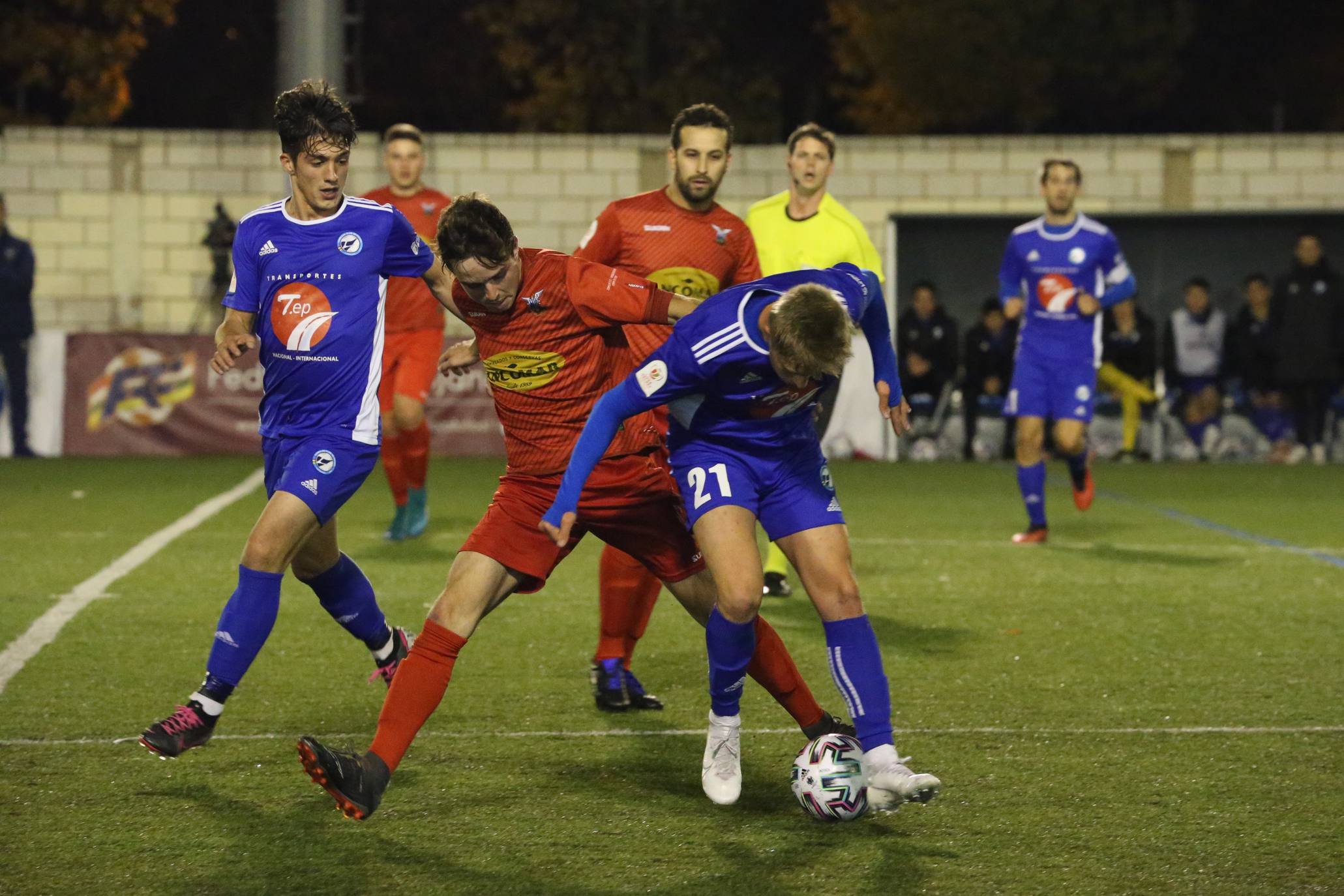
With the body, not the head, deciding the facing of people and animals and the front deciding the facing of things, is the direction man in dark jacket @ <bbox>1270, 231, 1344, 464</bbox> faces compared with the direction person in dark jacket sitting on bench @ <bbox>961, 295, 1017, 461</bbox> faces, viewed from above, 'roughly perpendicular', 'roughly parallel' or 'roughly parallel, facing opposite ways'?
roughly parallel

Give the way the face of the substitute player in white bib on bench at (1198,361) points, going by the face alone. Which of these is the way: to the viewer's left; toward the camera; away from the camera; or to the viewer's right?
toward the camera

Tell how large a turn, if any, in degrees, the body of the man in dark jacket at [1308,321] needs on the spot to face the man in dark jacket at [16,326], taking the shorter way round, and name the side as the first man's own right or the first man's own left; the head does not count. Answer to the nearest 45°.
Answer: approximately 45° to the first man's own right

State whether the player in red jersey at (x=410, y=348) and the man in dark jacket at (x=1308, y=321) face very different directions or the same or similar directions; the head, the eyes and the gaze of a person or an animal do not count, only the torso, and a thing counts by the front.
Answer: same or similar directions

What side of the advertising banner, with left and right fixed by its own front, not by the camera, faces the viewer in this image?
front

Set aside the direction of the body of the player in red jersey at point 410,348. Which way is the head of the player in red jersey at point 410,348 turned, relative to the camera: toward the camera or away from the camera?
toward the camera

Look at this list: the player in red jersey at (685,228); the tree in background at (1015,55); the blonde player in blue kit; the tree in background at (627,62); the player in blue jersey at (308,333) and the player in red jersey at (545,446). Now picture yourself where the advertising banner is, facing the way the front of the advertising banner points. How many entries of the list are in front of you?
4

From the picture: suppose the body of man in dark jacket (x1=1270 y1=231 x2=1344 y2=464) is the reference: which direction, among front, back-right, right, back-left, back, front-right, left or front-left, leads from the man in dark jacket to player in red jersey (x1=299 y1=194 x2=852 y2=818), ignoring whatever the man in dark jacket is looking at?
front

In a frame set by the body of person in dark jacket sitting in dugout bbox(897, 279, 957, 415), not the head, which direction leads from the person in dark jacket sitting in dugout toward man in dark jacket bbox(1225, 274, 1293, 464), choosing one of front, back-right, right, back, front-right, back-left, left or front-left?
left

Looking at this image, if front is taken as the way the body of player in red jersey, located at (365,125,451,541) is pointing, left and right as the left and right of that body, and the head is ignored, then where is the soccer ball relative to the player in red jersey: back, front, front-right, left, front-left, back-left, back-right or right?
front

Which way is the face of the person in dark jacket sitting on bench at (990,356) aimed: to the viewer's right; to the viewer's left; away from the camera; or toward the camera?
toward the camera

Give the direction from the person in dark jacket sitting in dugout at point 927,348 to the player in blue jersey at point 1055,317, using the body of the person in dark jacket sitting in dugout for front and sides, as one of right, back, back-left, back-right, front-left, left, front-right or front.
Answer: front

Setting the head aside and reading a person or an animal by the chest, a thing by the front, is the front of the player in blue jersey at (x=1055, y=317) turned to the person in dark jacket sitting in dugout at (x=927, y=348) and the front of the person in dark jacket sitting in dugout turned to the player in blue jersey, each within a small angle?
no

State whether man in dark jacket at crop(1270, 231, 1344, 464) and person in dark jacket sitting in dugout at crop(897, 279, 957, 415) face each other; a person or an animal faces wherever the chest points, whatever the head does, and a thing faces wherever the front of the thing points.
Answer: no

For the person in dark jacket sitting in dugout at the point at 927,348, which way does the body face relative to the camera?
toward the camera

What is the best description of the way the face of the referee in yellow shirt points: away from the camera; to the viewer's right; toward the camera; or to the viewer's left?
toward the camera

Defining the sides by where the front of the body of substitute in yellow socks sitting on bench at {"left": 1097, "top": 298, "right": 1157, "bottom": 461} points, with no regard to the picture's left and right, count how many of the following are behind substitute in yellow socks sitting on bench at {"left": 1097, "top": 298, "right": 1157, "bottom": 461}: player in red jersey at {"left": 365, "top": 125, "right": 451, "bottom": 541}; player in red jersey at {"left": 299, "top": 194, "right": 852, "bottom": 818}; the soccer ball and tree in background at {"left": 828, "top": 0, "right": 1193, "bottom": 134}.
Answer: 1

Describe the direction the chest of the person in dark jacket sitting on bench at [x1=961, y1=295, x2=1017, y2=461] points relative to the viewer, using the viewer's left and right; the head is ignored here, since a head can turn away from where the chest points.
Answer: facing the viewer

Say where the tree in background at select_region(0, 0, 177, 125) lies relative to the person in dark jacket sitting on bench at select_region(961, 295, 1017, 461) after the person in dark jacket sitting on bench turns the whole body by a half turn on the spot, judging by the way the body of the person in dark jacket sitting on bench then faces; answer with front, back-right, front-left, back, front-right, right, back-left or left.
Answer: front-left

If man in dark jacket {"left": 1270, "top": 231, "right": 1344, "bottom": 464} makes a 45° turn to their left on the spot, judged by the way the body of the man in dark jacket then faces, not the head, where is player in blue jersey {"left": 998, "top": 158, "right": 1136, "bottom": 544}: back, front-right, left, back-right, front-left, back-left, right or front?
front-right

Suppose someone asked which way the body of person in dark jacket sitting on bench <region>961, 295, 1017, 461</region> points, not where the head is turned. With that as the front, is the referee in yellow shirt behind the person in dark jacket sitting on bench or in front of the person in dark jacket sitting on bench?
in front

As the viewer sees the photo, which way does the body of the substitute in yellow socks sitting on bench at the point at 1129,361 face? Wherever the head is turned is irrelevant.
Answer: toward the camera

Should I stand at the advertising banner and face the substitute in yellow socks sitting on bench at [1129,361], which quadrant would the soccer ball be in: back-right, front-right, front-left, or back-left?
front-right
